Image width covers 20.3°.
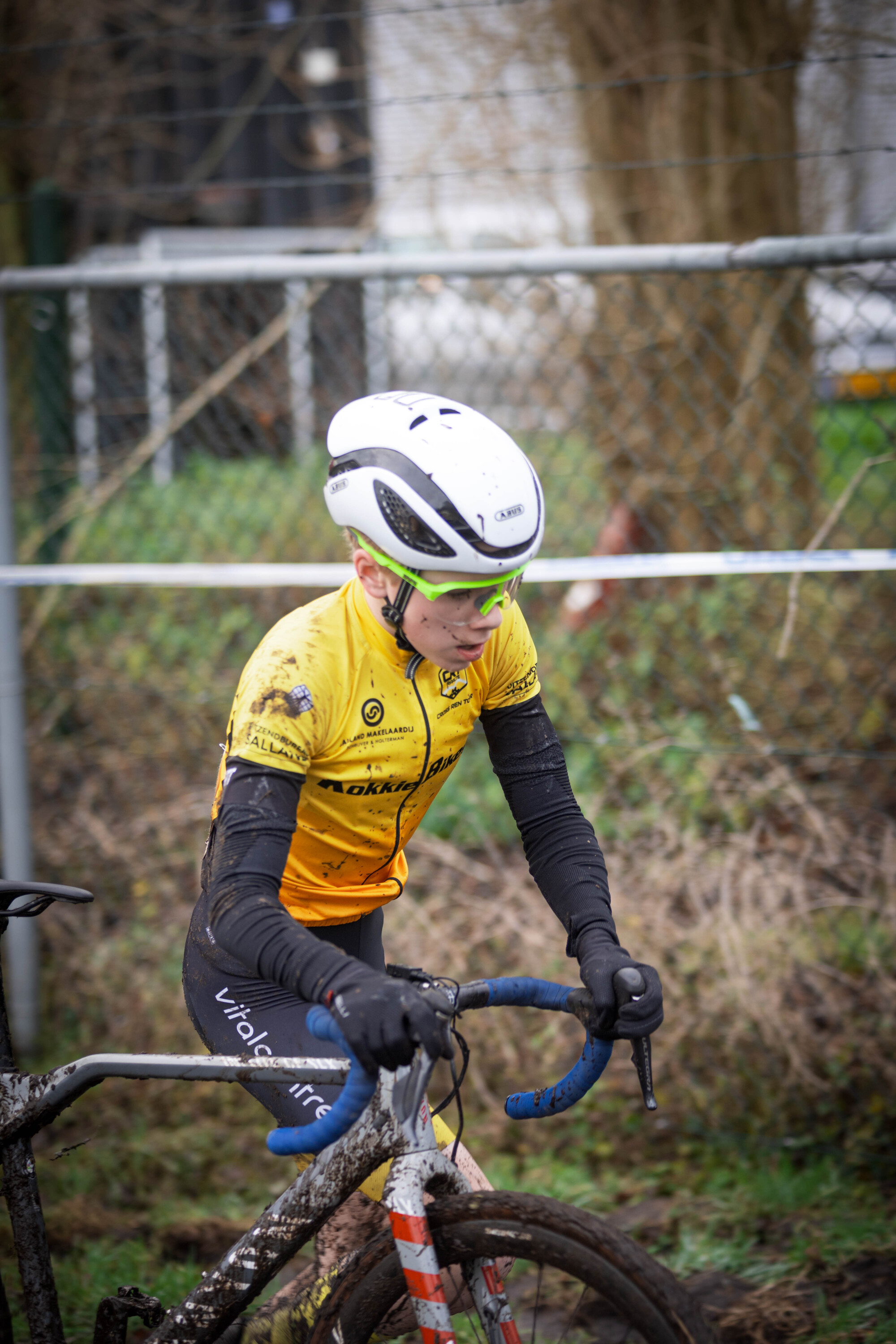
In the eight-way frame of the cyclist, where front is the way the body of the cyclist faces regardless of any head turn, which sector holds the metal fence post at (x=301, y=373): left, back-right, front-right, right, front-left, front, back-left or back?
back-left

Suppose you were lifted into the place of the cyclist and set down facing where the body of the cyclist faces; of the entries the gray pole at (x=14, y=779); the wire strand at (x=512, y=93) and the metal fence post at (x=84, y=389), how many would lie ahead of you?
0

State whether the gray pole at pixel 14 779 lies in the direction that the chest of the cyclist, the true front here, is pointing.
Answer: no

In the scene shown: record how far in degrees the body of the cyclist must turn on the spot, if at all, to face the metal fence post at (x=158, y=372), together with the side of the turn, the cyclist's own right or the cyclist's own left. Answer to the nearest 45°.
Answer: approximately 135° to the cyclist's own left

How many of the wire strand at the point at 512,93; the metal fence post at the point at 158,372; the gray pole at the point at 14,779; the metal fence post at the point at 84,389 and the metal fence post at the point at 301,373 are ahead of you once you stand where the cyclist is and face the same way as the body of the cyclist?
0

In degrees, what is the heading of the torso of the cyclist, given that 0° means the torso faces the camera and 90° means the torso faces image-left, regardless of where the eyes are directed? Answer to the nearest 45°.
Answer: approximately 315°

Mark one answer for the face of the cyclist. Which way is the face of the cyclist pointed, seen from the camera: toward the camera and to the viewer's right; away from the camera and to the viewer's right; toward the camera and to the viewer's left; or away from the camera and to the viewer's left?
toward the camera and to the viewer's right

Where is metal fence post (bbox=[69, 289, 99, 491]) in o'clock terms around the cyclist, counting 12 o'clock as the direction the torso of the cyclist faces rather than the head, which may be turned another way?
The metal fence post is roughly at 7 o'clock from the cyclist.

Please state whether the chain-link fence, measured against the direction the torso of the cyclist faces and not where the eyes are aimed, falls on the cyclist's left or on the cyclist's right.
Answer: on the cyclist's left
